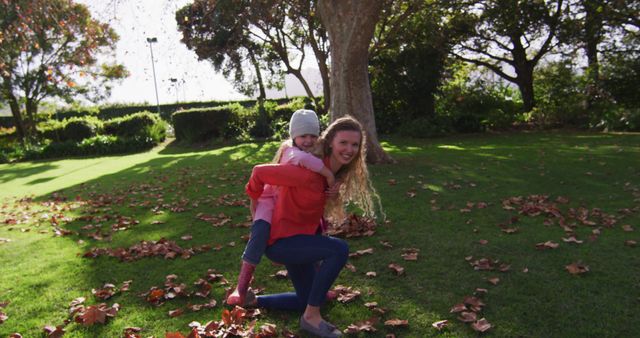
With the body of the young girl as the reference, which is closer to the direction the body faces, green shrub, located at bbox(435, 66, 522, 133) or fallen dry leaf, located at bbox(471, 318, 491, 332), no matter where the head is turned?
the fallen dry leaf

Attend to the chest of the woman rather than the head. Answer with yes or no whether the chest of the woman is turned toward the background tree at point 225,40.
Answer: no

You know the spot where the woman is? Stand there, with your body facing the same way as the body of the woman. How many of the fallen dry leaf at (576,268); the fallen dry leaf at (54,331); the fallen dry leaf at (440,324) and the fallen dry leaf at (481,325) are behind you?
1

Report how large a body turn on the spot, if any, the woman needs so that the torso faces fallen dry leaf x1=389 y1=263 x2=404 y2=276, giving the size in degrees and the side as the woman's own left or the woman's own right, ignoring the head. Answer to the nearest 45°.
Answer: approximately 45° to the woman's own left

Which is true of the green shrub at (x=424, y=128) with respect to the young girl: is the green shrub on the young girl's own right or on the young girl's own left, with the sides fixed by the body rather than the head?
on the young girl's own left

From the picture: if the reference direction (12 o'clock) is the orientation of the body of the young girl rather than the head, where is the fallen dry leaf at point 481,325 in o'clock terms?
The fallen dry leaf is roughly at 11 o'clock from the young girl.

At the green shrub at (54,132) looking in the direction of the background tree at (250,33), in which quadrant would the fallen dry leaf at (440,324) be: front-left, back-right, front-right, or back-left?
back-right

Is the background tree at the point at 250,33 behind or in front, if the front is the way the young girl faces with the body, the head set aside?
behind

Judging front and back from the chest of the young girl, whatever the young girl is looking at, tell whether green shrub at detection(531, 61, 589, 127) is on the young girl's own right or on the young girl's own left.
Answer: on the young girl's own left

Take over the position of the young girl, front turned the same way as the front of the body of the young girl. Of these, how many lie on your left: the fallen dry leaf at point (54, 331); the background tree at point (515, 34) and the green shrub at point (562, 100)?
2

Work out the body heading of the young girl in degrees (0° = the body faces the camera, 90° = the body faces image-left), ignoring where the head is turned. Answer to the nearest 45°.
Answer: approximately 315°

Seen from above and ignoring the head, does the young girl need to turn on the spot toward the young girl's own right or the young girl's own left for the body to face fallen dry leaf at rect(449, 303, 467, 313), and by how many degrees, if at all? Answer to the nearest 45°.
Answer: approximately 45° to the young girl's own left

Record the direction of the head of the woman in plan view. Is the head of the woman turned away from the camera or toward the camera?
toward the camera
